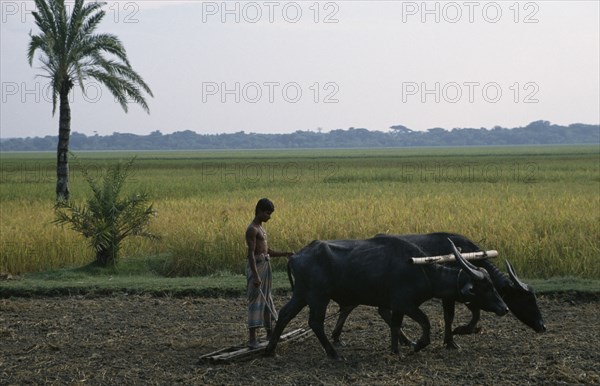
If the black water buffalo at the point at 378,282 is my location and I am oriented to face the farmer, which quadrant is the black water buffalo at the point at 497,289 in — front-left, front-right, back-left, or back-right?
back-right

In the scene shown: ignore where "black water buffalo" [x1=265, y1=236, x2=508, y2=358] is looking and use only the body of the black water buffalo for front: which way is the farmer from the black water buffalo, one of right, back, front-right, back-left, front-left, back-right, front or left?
back

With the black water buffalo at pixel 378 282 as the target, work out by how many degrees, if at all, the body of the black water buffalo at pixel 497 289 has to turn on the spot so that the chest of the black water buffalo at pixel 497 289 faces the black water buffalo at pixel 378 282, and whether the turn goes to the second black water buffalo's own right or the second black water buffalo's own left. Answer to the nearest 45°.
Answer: approximately 135° to the second black water buffalo's own right

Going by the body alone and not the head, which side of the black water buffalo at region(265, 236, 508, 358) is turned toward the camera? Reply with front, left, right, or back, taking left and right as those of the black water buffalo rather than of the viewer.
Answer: right

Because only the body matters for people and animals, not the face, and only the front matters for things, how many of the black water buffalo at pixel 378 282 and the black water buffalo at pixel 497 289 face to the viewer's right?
2

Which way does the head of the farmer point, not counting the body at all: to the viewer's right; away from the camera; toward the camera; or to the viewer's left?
to the viewer's right

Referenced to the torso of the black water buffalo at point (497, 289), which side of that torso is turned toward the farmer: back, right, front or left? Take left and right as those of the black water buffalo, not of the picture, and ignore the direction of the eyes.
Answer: back

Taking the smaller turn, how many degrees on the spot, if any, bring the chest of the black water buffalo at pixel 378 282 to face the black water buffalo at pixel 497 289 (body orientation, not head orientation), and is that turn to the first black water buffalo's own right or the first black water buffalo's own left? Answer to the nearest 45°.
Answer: approximately 45° to the first black water buffalo's own left

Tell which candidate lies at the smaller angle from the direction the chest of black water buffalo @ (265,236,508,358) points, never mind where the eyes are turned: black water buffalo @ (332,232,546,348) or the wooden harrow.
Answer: the black water buffalo

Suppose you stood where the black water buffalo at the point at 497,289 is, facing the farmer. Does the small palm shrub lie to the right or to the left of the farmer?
right

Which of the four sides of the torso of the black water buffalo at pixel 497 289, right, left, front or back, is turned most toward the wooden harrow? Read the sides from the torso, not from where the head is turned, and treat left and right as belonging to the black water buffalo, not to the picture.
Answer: back

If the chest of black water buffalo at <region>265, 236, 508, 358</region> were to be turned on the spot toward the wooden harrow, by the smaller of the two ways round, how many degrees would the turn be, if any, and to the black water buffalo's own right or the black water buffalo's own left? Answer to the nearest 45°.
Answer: approximately 180°

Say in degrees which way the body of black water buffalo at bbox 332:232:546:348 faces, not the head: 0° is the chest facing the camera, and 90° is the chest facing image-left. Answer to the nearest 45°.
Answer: approximately 270°
